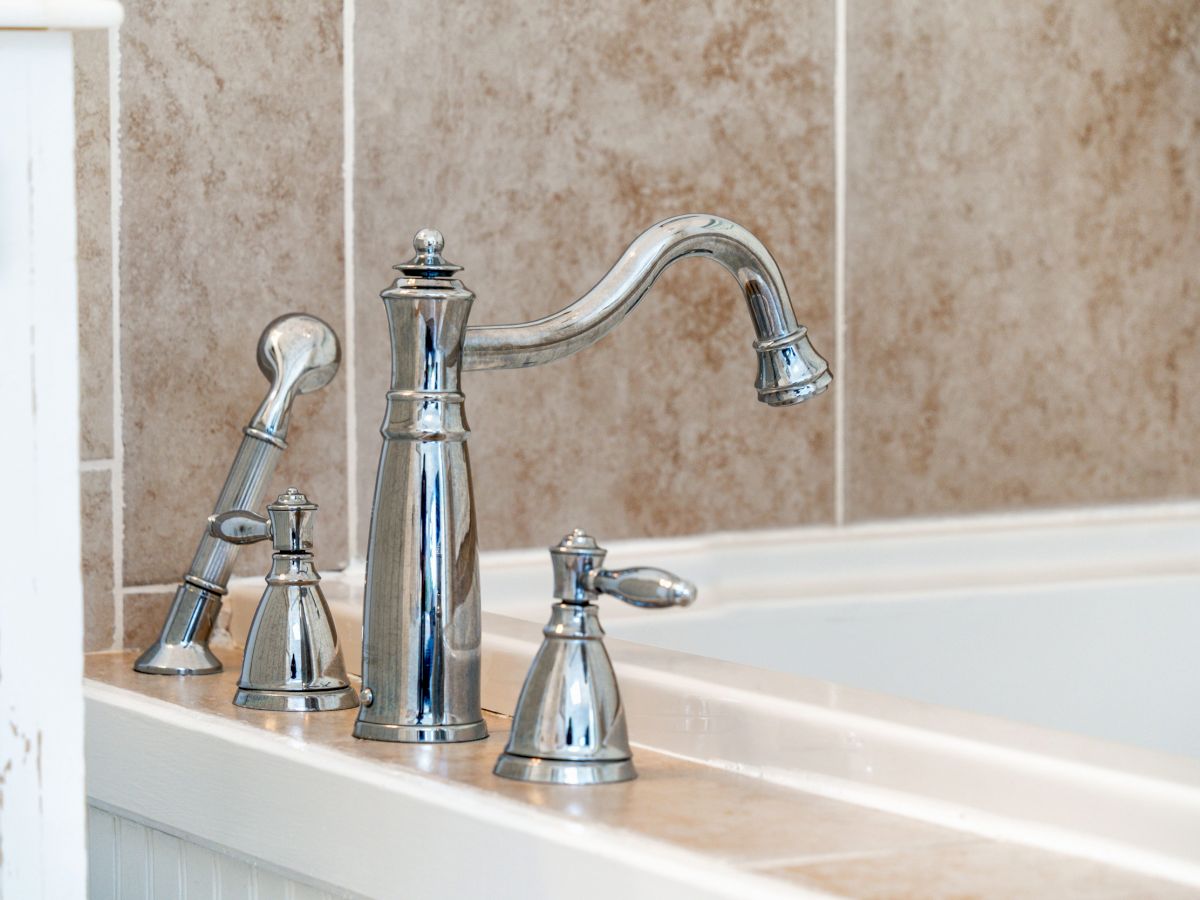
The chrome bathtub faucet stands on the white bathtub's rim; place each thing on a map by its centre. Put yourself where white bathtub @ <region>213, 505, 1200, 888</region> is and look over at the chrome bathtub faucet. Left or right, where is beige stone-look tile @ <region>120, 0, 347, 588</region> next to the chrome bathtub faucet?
right

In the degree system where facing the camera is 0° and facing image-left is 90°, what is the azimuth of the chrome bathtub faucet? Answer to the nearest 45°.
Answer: approximately 270°
